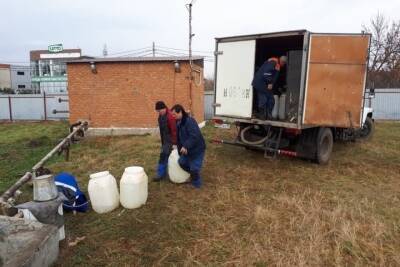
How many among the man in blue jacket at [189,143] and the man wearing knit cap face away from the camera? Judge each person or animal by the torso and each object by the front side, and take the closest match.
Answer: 0

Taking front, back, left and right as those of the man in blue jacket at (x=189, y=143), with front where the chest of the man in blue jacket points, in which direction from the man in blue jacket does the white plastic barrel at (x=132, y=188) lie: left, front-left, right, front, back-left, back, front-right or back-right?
front-left

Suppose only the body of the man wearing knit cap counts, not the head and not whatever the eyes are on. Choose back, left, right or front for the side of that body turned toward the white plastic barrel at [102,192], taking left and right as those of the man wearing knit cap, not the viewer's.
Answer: front

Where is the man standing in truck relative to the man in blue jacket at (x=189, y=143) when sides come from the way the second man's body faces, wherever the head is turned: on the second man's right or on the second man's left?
on the second man's right

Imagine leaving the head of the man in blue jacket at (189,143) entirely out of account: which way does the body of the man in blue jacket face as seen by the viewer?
to the viewer's left

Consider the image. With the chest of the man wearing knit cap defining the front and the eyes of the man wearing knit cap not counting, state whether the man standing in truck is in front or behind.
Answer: behind

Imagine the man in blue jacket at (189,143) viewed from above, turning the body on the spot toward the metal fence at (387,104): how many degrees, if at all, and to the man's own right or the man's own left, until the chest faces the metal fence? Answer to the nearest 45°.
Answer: approximately 135° to the man's own right

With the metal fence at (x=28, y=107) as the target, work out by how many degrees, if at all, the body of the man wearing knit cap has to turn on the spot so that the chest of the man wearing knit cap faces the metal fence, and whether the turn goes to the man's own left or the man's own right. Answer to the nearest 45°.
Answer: approximately 90° to the man's own right

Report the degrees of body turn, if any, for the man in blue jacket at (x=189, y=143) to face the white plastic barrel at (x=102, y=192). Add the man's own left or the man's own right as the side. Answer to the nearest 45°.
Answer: approximately 45° to the man's own left

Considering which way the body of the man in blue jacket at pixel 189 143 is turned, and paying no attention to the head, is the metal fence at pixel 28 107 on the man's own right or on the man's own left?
on the man's own right
